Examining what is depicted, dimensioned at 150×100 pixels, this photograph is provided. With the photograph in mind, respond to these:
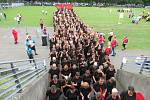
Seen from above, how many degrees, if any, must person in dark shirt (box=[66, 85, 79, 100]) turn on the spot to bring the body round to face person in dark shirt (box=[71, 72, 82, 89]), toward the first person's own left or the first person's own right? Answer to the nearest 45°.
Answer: approximately 180°

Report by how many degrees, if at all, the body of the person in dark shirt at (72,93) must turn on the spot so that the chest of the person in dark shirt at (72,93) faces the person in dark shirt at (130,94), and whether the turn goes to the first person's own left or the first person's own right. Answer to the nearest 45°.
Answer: approximately 45° to the first person's own left

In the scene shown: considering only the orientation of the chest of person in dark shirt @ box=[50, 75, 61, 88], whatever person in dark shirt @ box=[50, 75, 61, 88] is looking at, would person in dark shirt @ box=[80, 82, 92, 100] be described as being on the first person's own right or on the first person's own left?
on the first person's own left

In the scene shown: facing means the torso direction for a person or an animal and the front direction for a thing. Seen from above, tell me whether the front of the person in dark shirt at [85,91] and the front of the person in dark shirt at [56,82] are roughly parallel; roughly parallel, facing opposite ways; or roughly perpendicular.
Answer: roughly parallel

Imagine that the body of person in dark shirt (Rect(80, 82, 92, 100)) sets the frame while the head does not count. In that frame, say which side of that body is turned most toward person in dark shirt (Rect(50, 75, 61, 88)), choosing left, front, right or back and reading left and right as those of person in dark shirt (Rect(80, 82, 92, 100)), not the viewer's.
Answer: right

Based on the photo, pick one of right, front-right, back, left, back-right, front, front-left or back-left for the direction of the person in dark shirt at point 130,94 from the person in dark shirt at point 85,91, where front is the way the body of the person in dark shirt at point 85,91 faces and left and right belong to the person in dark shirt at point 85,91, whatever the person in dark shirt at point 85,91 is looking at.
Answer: front-left

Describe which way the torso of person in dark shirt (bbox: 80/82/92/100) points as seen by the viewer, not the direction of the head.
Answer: toward the camera

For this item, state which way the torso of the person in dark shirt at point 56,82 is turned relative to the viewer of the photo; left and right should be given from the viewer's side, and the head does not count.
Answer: facing the viewer

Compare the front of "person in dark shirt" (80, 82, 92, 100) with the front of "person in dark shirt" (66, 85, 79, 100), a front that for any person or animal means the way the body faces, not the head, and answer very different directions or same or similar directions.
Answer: same or similar directions

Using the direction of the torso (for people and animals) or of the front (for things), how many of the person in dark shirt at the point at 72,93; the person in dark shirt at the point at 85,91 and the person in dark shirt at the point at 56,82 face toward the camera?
3
